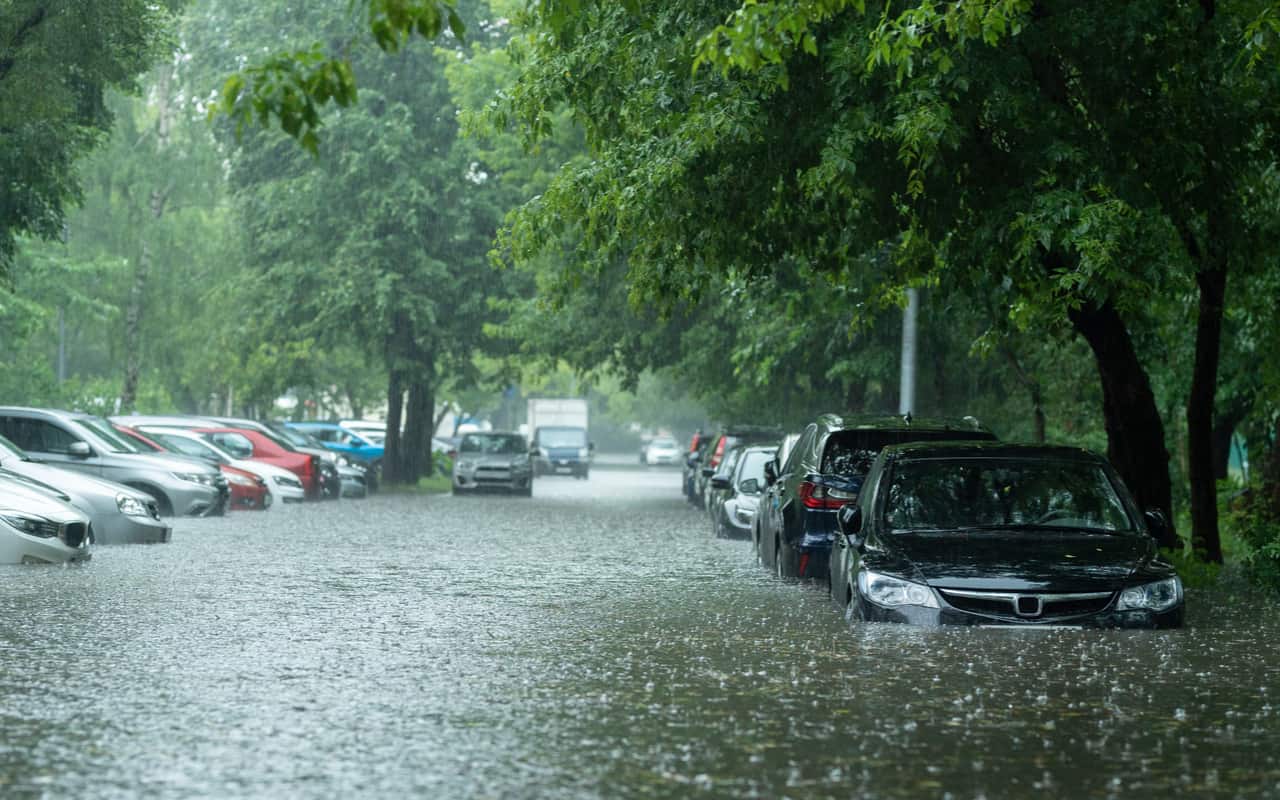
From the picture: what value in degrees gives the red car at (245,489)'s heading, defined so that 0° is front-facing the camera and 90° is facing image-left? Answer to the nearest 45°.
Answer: approximately 315°

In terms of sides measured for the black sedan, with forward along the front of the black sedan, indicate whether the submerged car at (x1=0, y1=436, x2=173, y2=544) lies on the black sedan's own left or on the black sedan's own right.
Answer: on the black sedan's own right

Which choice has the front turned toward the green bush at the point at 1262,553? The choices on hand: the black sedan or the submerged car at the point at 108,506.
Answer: the submerged car

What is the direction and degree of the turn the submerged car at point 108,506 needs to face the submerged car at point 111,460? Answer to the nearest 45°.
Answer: approximately 135° to its left

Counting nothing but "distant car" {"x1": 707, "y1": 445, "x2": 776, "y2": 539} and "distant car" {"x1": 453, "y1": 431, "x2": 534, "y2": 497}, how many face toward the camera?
2

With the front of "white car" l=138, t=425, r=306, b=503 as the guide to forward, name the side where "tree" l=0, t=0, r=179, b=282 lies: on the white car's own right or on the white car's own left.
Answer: on the white car's own right

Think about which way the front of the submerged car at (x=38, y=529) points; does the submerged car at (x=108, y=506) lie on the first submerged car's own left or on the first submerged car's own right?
on the first submerged car's own left

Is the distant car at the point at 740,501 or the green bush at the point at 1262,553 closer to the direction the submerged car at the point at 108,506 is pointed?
the green bush

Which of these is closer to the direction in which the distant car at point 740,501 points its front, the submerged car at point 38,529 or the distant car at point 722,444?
the submerged car

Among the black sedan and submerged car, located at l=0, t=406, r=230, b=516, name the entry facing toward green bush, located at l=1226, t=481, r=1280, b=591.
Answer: the submerged car
